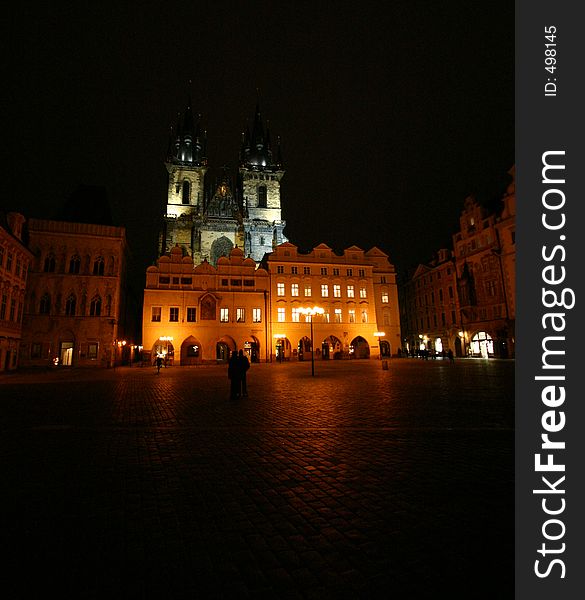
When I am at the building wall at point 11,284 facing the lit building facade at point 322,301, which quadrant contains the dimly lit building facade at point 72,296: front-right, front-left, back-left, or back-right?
front-left

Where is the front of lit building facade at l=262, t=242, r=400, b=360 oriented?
toward the camera

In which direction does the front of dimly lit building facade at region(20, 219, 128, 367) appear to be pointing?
toward the camera

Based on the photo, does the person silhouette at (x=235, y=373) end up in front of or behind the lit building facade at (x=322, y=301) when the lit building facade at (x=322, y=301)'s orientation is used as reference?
in front

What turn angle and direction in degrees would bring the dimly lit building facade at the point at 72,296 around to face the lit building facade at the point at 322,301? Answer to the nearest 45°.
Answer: approximately 90° to its left

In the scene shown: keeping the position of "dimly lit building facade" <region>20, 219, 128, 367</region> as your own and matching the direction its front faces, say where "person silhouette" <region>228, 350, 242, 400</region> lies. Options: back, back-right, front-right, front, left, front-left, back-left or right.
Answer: front
